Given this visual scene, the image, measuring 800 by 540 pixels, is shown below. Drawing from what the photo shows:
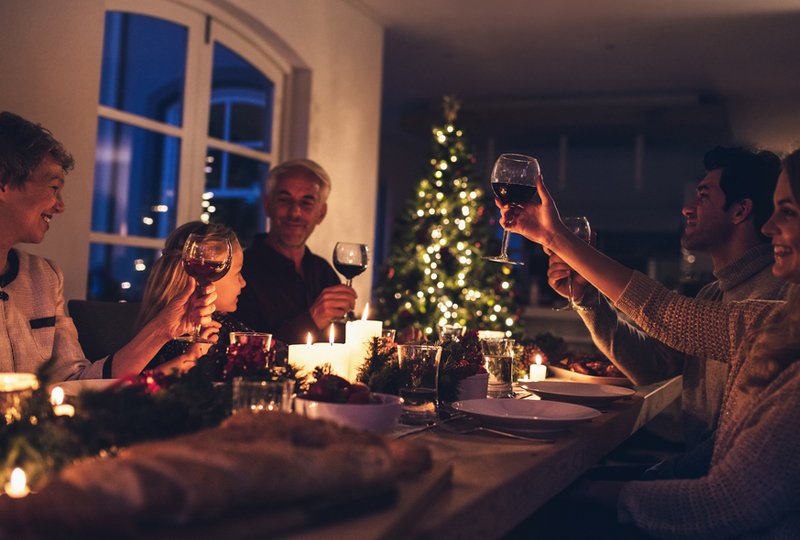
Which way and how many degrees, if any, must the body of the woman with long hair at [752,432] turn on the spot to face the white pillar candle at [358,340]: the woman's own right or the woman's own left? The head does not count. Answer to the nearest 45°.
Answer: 0° — they already face it

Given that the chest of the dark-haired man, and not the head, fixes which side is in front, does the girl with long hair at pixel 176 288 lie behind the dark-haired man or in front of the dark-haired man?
in front

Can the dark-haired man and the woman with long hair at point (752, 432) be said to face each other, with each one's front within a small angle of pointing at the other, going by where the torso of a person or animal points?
no

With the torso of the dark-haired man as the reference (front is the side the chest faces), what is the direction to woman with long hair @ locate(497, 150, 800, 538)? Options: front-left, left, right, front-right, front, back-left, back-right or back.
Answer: left

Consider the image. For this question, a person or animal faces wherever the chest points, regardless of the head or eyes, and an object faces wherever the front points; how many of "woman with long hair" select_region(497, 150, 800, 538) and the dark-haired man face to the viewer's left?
2

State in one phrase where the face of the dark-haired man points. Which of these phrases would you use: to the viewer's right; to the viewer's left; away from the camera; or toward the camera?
to the viewer's left

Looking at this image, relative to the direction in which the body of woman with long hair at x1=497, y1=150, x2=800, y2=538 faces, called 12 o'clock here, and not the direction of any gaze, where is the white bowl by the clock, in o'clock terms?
The white bowl is roughly at 11 o'clock from the woman with long hair.

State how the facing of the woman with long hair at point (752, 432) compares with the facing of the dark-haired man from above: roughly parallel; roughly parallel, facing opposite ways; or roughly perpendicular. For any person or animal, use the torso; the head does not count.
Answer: roughly parallel

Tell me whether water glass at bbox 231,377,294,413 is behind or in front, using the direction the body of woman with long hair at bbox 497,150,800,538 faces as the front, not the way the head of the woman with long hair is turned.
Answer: in front

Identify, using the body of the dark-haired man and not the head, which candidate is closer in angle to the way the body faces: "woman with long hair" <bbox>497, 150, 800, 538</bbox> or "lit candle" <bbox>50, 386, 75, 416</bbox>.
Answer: the lit candle

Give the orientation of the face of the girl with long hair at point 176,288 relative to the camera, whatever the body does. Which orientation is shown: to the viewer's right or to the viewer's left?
to the viewer's right

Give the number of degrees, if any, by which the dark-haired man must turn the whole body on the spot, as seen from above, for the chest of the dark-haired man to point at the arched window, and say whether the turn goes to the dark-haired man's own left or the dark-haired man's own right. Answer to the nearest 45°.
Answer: approximately 45° to the dark-haired man's own right

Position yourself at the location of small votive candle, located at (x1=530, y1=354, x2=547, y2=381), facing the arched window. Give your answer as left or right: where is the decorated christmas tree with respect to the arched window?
right

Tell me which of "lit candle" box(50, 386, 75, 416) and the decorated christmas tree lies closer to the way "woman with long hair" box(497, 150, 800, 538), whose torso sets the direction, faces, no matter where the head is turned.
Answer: the lit candle

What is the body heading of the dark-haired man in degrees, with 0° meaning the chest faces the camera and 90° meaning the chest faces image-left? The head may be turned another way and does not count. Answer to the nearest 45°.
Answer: approximately 90°

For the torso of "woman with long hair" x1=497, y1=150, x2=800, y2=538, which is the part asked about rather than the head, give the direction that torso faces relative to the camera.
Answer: to the viewer's left
